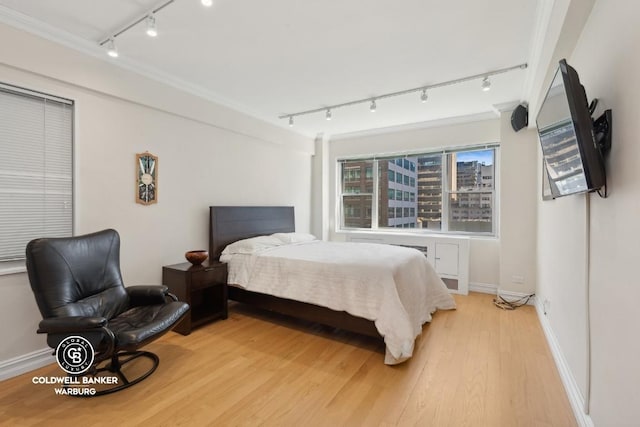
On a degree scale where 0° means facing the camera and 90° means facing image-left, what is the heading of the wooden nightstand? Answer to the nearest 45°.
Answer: approximately 315°

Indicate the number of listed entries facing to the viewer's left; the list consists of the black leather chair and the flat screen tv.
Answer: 1

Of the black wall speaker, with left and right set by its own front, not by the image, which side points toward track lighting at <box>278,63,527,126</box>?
front

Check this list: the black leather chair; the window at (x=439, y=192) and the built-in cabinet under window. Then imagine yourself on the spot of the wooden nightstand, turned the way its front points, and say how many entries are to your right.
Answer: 1

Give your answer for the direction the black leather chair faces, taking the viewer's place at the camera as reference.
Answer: facing the viewer and to the right of the viewer

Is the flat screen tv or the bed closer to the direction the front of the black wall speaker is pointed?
the bed

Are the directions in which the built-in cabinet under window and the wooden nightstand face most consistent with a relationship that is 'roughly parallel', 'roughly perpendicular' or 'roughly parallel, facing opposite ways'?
roughly perpendicular

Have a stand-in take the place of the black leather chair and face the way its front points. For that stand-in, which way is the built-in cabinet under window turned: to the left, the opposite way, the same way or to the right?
to the right

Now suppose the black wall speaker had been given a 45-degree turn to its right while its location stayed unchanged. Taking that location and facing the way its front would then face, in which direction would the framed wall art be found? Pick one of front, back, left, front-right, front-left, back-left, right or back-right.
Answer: front-left

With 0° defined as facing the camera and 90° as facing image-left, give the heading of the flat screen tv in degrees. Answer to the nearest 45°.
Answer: approximately 90°

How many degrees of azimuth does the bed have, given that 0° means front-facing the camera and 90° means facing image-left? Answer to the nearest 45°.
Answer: approximately 315°

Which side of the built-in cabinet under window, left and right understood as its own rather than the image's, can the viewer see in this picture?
front
